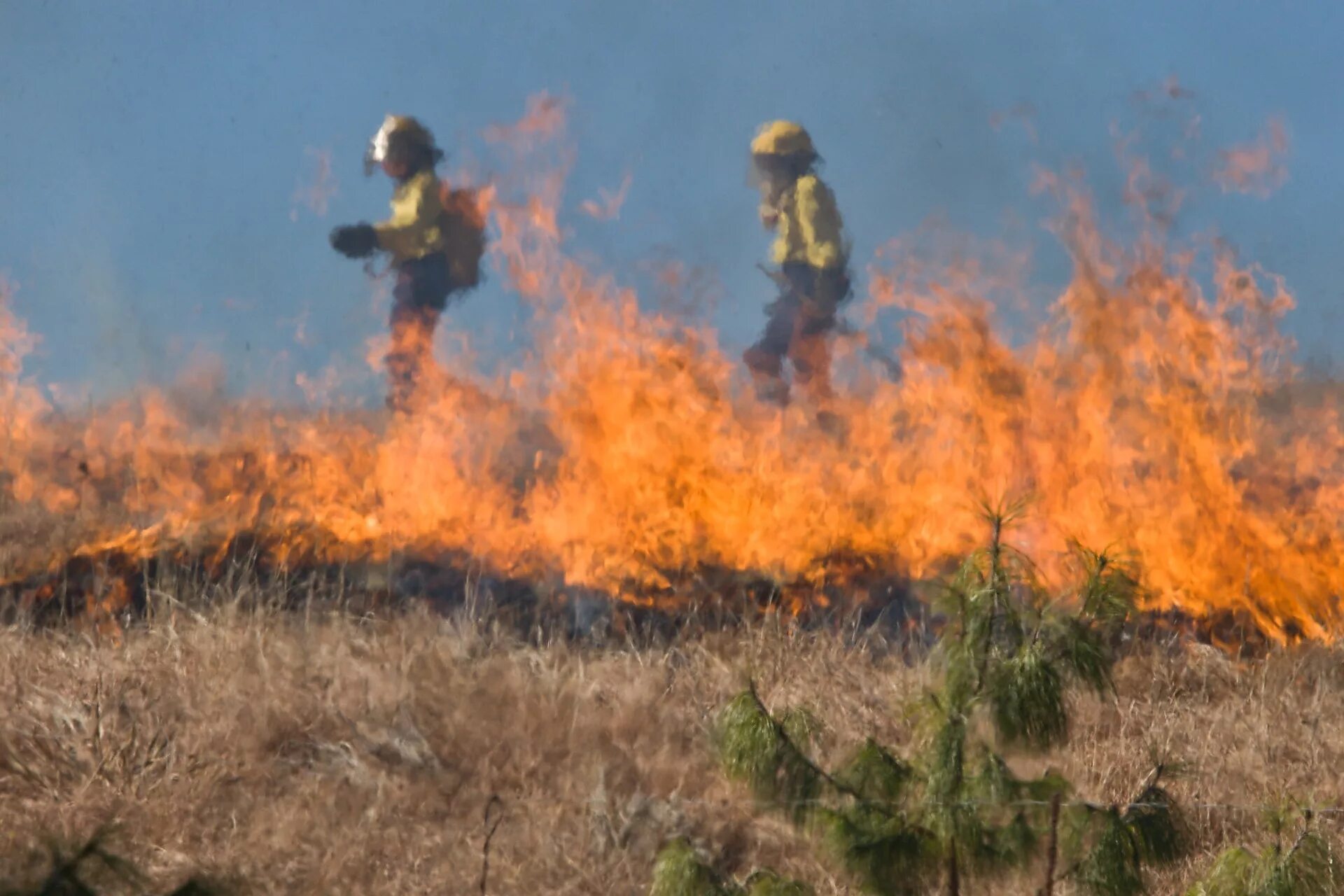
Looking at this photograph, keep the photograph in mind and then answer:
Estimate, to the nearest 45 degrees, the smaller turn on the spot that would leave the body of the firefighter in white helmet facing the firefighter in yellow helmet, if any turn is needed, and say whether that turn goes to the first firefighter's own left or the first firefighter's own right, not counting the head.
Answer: approximately 180°

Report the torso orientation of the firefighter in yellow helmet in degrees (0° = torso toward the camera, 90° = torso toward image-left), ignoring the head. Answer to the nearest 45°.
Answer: approximately 90°

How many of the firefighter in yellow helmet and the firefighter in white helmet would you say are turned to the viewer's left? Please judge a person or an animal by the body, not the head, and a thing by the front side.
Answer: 2

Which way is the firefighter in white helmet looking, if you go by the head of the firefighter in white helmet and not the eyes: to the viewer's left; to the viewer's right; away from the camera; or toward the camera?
to the viewer's left

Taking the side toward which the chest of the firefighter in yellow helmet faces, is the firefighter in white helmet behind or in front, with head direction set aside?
in front

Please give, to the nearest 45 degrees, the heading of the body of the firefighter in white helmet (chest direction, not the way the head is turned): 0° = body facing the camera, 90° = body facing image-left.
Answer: approximately 90°
